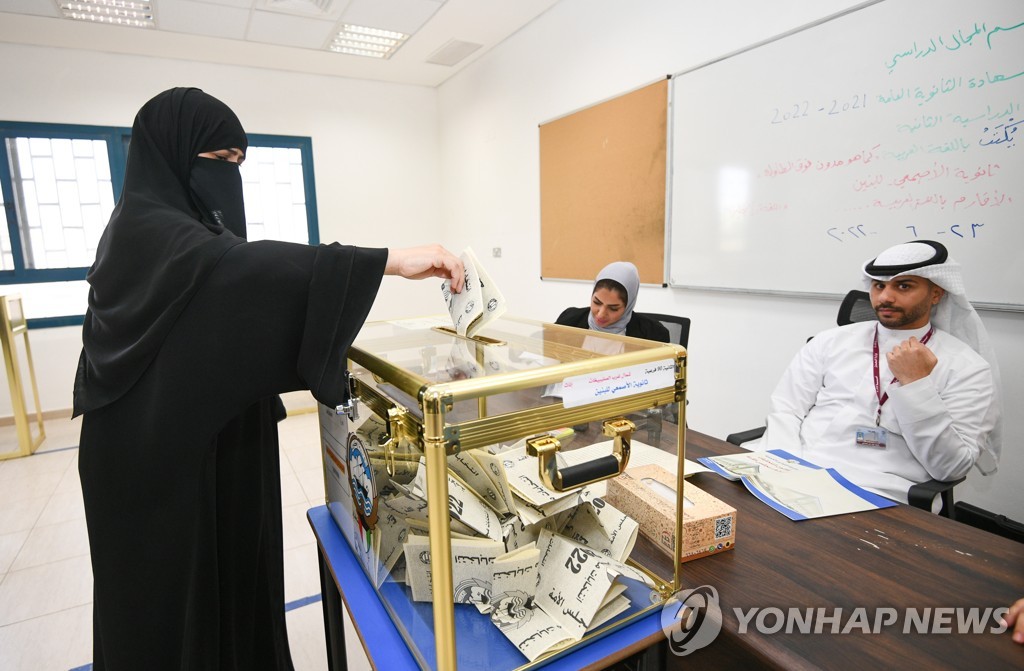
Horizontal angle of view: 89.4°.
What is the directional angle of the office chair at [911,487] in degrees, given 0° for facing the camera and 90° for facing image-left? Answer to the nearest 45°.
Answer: approximately 45°

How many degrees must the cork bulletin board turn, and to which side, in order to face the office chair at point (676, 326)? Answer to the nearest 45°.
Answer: approximately 45° to its left

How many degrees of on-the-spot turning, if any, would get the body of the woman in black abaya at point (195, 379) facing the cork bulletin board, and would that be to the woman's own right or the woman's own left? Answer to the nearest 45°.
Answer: approximately 45° to the woman's own left

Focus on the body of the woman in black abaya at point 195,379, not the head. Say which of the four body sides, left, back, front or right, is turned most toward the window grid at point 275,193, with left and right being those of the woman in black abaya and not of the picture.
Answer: left

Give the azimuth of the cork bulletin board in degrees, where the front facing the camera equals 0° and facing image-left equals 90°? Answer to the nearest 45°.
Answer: approximately 45°

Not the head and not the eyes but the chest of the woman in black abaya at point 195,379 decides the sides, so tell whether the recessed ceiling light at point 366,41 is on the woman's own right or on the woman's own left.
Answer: on the woman's own left

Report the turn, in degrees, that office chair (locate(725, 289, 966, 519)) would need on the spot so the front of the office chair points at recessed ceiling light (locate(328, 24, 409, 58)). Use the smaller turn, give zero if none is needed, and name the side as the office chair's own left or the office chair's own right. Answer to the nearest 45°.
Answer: approximately 45° to the office chair's own right

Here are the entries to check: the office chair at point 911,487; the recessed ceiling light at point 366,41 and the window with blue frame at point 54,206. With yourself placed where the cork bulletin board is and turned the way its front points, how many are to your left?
1

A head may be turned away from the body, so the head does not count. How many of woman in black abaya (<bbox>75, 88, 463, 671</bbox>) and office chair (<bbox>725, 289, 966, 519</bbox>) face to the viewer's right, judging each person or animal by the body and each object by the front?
1

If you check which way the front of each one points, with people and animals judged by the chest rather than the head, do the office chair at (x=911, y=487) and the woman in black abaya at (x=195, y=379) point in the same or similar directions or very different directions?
very different directions

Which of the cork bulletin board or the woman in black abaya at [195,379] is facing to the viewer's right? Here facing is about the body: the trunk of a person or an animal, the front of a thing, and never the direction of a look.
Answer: the woman in black abaya

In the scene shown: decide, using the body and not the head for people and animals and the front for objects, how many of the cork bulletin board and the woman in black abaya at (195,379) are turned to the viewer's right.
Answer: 1

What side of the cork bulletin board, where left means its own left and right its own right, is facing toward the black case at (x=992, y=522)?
left

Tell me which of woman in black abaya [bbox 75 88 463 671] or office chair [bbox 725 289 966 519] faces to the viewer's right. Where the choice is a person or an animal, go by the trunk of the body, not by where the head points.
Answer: the woman in black abaya

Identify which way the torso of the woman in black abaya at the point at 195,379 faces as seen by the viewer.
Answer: to the viewer's right
